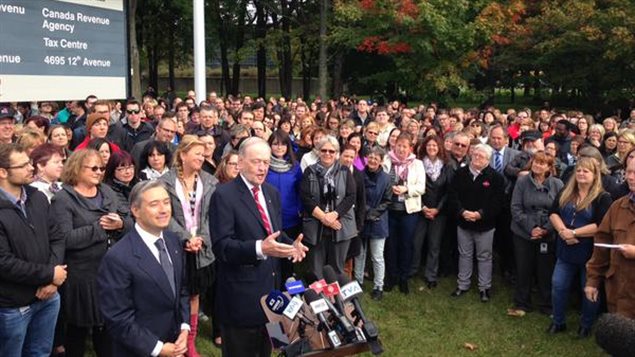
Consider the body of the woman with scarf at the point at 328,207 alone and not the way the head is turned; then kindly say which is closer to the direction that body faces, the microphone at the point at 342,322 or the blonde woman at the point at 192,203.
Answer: the microphone

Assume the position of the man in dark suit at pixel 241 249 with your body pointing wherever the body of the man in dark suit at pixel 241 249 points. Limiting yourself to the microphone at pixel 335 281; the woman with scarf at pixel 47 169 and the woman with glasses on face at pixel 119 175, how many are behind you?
2

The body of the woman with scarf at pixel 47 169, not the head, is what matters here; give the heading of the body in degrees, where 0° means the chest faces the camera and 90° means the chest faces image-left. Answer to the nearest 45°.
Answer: approximately 315°

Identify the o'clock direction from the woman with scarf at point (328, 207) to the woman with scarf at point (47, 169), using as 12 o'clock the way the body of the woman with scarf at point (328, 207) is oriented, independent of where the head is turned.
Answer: the woman with scarf at point (47, 169) is roughly at 2 o'clock from the woman with scarf at point (328, 207).

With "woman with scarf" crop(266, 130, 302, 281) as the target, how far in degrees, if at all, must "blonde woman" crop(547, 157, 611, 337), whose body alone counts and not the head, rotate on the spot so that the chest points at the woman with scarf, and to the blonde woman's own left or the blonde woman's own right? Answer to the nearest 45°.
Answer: approximately 45° to the blonde woman's own right

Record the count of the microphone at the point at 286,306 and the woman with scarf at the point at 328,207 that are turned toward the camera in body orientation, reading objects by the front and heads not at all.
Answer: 1

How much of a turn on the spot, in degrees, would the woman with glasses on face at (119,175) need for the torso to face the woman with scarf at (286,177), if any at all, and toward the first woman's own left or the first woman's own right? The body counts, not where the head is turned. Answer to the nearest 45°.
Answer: approximately 90° to the first woman's own left
